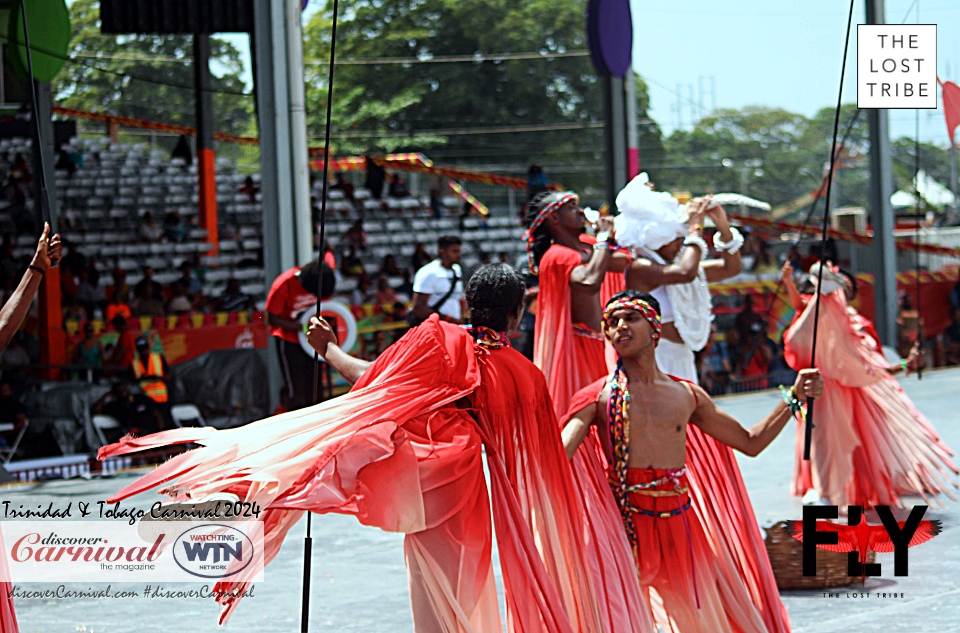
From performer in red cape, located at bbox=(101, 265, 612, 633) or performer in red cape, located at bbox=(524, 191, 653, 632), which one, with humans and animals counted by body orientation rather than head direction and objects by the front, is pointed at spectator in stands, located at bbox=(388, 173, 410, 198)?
performer in red cape, located at bbox=(101, 265, 612, 633)

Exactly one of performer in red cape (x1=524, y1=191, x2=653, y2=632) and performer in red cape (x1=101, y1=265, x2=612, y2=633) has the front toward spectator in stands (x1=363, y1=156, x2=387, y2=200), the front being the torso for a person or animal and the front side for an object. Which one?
performer in red cape (x1=101, y1=265, x2=612, y2=633)

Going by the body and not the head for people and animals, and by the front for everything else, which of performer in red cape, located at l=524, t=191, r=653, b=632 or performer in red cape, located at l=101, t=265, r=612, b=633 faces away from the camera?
performer in red cape, located at l=101, t=265, r=612, b=633

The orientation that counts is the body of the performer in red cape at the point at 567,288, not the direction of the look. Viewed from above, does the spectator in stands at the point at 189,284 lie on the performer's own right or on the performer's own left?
on the performer's own left

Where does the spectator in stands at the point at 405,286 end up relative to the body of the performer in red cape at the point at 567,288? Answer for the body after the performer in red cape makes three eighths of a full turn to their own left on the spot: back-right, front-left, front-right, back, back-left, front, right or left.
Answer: front-right

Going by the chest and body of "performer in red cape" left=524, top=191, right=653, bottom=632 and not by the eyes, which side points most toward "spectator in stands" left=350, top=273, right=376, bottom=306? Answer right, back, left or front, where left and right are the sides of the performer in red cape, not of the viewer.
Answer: left

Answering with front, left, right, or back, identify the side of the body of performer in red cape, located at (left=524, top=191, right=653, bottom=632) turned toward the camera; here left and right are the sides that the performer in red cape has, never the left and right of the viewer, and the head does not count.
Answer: right

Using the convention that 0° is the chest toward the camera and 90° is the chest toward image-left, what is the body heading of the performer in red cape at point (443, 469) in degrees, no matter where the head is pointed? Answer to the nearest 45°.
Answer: approximately 180°

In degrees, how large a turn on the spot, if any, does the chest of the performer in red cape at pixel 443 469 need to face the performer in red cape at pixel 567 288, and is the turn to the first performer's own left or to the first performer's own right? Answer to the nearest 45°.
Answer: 0° — they already face them

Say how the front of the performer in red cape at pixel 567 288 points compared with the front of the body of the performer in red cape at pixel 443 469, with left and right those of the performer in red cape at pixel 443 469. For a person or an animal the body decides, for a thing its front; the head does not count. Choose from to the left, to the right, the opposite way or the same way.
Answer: to the right

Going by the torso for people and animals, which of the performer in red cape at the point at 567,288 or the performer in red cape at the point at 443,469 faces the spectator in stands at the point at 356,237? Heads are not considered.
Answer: the performer in red cape at the point at 443,469
